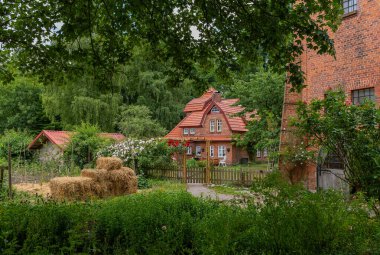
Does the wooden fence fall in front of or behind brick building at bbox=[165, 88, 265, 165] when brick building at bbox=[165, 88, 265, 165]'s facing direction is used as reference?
in front

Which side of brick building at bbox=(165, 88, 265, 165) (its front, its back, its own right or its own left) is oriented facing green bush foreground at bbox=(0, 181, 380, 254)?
front

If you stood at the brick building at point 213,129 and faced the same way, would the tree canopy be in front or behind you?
in front

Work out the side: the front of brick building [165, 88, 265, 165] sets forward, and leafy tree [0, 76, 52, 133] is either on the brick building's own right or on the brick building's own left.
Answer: on the brick building's own right

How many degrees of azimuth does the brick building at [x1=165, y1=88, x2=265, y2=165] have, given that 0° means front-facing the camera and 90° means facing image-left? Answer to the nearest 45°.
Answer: approximately 0°

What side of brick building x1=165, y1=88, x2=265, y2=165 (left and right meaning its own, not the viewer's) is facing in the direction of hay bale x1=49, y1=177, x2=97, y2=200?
front
